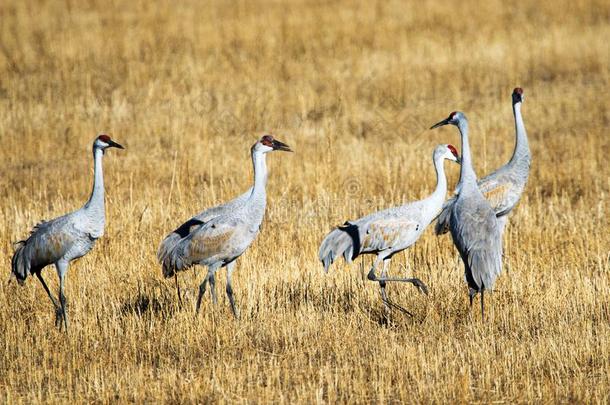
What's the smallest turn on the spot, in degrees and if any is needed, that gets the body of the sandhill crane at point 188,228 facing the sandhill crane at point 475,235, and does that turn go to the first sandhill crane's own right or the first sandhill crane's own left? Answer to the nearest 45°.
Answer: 0° — it already faces it

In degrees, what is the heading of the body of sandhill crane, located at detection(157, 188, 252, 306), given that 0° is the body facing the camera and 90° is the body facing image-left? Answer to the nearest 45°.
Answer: approximately 270°
